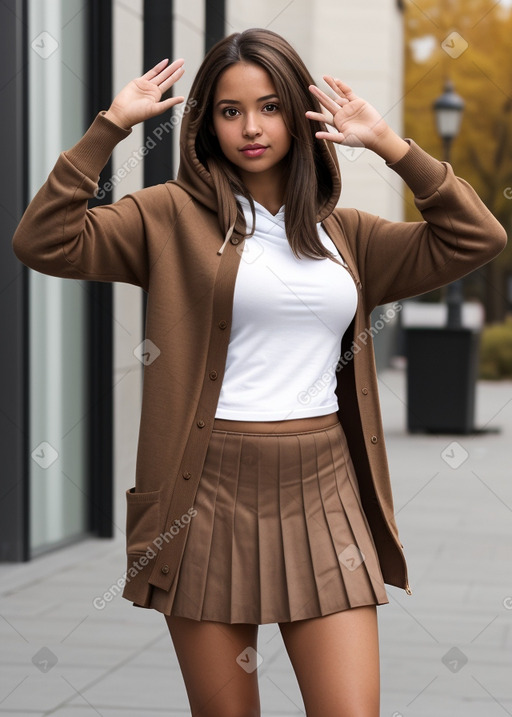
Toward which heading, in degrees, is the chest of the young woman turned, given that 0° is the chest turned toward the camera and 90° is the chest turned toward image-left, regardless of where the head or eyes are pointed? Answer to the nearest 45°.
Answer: approximately 0°

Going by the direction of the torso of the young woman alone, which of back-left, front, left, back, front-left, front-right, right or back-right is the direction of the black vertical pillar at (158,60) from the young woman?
back

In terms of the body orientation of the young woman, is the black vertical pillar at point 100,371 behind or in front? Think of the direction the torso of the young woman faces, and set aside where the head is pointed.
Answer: behind

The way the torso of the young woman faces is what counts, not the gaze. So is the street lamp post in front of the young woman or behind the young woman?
behind

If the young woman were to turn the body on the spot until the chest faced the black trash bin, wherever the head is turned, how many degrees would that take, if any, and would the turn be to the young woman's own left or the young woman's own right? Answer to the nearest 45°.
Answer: approximately 180°

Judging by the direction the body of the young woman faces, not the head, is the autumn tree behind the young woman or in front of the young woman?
behind

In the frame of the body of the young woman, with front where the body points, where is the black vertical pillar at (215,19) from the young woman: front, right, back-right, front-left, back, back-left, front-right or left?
back

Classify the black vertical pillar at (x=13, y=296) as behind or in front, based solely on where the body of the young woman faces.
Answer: behind
